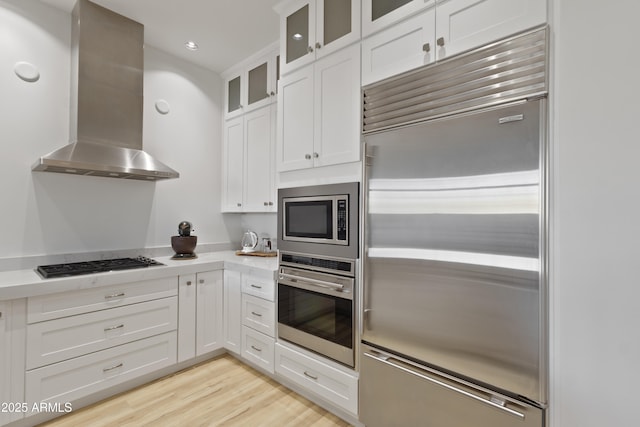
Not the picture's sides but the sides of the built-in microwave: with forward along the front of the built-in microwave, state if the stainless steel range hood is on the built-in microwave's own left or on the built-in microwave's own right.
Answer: on the built-in microwave's own right

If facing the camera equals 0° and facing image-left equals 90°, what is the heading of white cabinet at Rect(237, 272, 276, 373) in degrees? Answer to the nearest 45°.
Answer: approximately 45°

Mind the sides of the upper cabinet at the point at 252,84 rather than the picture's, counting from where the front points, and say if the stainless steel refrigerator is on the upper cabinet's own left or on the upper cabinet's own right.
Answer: on the upper cabinet's own left

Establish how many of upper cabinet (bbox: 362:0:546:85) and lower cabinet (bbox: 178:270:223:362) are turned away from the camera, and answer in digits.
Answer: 0

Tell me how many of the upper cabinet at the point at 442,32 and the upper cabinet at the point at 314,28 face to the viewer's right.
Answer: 0

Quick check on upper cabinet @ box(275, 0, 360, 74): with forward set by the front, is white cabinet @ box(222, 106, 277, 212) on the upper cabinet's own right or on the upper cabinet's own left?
on the upper cabinet's own right

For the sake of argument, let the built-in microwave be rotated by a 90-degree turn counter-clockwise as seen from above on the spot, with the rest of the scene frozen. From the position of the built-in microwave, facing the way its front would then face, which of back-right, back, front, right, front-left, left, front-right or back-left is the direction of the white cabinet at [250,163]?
back

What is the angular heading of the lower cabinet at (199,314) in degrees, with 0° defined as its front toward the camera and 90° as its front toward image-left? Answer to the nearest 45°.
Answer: approximately 315°
